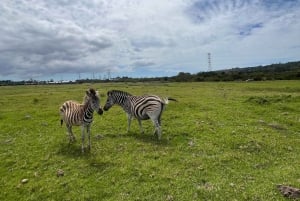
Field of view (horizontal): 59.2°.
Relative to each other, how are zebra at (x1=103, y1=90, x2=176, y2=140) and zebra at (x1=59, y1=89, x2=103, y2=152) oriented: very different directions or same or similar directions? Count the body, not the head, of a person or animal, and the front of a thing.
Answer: very different directions

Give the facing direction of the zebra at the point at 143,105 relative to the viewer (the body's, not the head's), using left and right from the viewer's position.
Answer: facing away from the viewer and to the left of the viewer

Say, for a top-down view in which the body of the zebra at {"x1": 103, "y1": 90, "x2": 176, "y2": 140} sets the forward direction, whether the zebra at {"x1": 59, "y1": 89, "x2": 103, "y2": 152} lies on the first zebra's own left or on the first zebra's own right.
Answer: on the first zebra's own left
